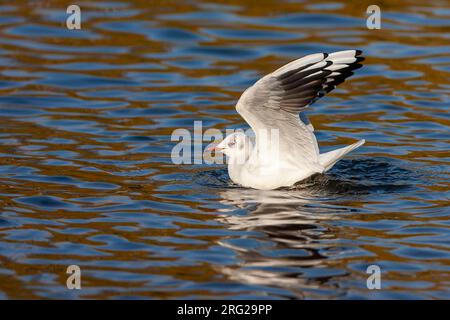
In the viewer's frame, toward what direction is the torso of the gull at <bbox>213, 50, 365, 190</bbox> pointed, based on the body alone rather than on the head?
to the viewer's left
